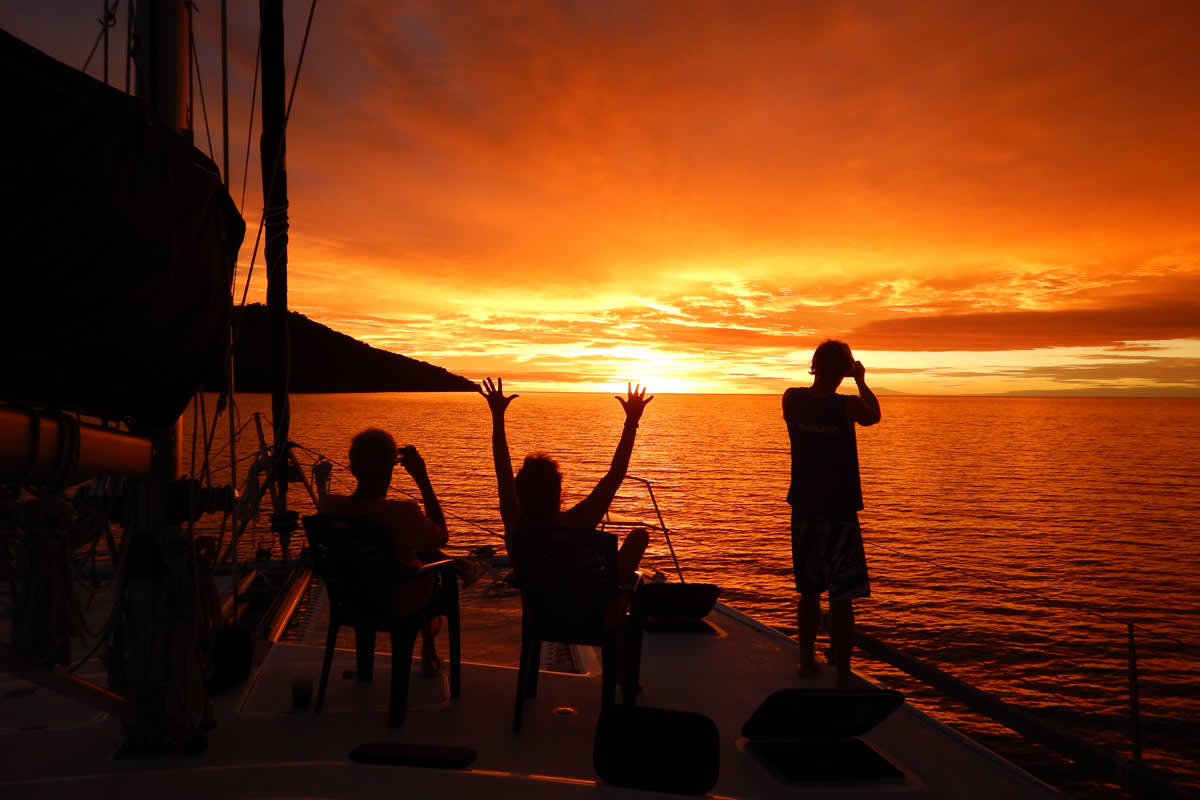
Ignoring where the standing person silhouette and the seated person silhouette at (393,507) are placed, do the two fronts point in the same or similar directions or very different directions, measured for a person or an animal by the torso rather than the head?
same or similar directions

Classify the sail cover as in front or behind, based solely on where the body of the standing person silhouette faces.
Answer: behind

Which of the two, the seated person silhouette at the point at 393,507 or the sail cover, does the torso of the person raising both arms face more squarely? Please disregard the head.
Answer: the seated person silhouette

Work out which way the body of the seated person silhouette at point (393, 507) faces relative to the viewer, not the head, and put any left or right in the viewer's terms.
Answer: facing away from the viewer and to the right of the viewer

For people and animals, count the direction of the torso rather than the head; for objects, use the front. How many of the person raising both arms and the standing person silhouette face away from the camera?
2

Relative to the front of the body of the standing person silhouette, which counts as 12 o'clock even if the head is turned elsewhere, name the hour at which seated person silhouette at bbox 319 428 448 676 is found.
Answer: The seated person silhouette is roughly at 8 o'clock from the standing person silhouette.

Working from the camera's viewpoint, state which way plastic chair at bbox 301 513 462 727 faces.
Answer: facing away from the viewer and to the right of the viewer

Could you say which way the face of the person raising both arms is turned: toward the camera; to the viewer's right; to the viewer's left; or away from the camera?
away from the camera

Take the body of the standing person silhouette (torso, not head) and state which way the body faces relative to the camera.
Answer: away from the camera

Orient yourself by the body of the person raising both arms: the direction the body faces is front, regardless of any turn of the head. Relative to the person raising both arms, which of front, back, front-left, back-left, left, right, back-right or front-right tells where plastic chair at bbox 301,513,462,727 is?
left

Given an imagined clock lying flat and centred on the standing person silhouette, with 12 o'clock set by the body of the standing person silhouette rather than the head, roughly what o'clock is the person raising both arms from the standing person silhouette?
The person raising both arms is roughly at 8 o'clock from the standing person silhouette.

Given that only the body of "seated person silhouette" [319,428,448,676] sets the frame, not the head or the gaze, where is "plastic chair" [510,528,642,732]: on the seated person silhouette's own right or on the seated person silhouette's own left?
on the seated person silhouette's own right

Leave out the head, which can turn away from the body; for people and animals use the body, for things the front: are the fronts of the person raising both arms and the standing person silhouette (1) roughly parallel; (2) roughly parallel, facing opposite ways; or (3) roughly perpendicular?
roughly parallel

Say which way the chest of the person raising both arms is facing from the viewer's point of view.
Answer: away from the camera

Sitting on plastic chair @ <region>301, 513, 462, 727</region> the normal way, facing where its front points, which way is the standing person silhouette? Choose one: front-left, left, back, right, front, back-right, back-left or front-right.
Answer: front-right
